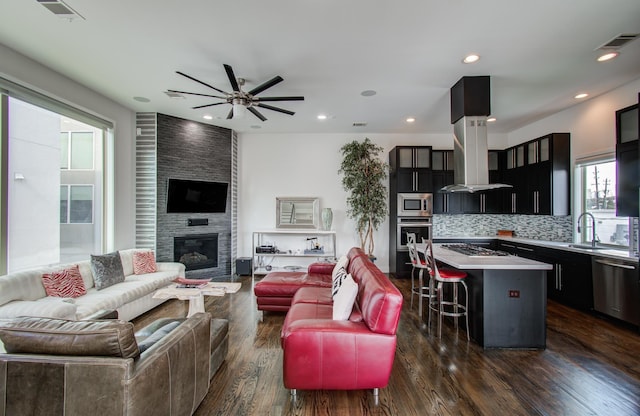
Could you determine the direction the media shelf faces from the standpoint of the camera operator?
facing the viewer

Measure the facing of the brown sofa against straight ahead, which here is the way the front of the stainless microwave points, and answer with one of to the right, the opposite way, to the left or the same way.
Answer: the opposite way

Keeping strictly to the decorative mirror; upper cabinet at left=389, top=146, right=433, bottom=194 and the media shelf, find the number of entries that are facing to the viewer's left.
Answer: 0

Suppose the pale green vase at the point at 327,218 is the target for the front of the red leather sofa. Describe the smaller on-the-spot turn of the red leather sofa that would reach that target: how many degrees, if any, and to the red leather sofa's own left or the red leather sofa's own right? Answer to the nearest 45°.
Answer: approximately 90° to the red leather sofa's own right

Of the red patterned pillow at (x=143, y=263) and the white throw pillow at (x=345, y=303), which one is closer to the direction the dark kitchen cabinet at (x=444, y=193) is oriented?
the white throw pillow

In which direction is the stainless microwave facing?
toward the camera

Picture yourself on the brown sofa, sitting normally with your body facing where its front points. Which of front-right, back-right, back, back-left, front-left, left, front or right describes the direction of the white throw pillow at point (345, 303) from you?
front-right

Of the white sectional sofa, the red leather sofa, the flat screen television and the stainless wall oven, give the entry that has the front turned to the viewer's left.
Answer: the red leather sofa

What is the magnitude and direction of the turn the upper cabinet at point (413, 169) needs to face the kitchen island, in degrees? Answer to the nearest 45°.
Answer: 0° — it already faces it

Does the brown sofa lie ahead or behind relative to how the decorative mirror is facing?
ahead

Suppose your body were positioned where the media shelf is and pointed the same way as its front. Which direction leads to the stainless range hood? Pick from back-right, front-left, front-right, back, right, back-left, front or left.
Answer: front-left

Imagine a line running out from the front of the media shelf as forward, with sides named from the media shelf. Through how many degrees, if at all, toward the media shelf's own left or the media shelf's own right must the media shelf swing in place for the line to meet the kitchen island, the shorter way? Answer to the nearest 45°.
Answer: approximately 45° to the media shelf's own left

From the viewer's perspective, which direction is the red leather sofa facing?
to the viewer's left

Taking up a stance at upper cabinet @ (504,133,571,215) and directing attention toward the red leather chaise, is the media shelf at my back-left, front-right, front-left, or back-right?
front-right

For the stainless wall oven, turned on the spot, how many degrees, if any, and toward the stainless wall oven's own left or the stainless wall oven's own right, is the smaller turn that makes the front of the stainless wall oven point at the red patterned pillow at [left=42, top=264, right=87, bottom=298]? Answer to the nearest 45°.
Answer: approximately 45° to the stainless wall oven's own right

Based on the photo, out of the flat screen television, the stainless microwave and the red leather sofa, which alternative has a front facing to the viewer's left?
the red leather sofa

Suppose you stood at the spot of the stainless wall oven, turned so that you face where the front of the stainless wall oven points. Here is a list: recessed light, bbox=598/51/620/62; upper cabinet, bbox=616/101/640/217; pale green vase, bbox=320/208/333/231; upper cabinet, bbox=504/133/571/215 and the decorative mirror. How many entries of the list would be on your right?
2

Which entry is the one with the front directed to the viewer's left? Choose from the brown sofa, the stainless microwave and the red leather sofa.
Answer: the red leather sofa
